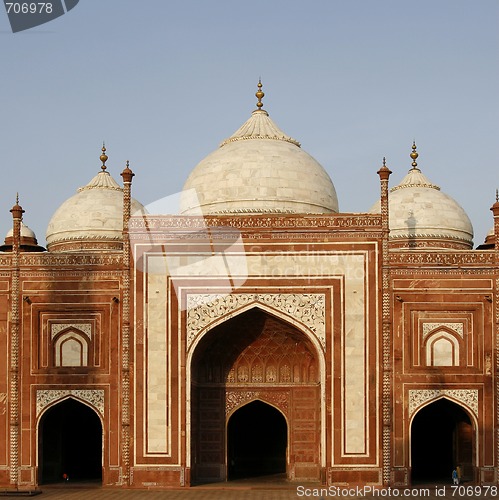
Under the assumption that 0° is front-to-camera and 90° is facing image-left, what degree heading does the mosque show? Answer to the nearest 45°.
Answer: approximately 0°
